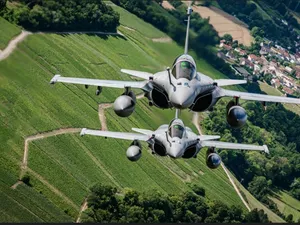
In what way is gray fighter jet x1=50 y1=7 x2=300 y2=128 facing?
toward the camera
